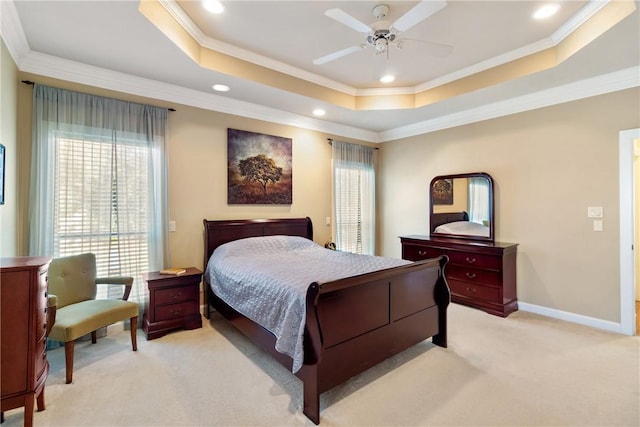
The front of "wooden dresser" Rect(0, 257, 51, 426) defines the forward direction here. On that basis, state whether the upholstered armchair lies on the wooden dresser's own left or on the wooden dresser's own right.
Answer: on the wooden dresser's own left

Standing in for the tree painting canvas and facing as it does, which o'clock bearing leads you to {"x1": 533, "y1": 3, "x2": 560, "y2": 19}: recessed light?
The recessed light is roughly at 12 o'clock from the tree painting canvas.

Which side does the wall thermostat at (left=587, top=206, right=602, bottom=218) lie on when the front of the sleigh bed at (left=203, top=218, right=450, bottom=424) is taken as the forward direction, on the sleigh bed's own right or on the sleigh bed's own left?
on the sleigh bed's own left

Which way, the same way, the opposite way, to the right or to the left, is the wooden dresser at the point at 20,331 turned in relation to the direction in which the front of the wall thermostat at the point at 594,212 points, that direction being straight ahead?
the opposite way

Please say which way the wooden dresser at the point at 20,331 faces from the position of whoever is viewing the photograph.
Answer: facing to the right of the viewer

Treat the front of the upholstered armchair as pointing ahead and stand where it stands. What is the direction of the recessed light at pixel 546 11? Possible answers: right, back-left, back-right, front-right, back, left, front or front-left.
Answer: front

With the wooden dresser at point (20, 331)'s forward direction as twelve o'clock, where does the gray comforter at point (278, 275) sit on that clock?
The gray comforter is roughly at 12 o'clock from the wooden dresser.

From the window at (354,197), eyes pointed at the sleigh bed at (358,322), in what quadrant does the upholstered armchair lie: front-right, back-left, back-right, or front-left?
front-right

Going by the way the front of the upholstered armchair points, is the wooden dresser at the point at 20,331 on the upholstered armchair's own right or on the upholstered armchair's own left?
on the upholstered armchair's own right

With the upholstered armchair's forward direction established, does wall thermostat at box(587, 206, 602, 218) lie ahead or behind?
ahead
